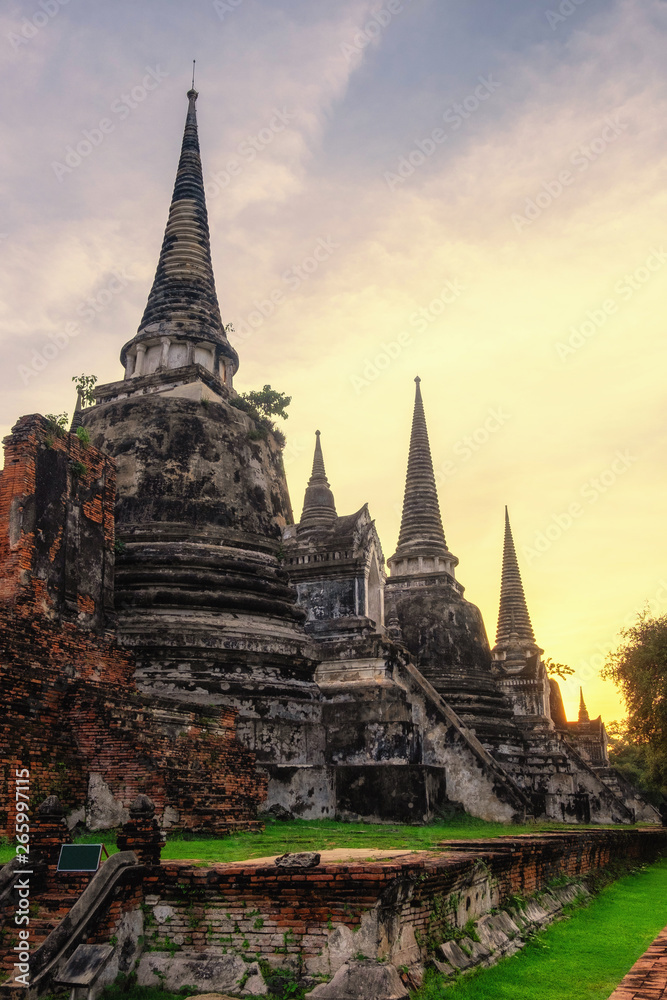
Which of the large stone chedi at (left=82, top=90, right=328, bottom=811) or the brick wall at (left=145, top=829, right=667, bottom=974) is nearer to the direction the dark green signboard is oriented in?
the brick wall

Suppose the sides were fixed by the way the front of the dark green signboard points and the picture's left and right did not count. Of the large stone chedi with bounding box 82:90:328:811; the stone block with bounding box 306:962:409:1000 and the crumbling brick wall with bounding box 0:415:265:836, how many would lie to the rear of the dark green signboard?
2

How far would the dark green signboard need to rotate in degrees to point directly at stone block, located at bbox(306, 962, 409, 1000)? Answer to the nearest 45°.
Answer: approximately 45° to its left

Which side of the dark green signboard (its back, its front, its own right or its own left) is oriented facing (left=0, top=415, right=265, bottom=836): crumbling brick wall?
back

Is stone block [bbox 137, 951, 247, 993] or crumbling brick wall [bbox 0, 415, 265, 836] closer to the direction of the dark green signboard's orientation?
the stone block

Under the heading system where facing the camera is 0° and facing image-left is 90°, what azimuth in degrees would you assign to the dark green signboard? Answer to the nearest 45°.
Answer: approximately 0°

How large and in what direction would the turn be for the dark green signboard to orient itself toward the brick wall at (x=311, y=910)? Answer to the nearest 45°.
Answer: approximately 90° to its left

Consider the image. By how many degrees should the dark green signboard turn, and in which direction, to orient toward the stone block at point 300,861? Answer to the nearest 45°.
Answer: approximately 90° to its left

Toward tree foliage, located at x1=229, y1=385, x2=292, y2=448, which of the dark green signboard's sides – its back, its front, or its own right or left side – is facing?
back

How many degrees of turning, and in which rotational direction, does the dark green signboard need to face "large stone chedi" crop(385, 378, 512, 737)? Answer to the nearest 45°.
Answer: approximately 135° to its left

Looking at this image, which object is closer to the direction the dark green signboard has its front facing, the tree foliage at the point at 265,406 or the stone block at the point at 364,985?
the stone block

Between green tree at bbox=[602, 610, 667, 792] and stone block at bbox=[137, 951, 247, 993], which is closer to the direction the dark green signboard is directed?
the stone block

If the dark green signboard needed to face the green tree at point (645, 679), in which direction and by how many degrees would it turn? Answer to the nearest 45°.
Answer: approximately 135° to its left

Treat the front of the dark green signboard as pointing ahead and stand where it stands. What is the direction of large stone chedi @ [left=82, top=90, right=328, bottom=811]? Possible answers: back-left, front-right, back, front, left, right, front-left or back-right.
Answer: back

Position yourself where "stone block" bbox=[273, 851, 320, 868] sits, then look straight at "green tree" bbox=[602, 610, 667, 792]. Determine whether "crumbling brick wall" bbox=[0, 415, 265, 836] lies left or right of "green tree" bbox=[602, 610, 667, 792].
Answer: left

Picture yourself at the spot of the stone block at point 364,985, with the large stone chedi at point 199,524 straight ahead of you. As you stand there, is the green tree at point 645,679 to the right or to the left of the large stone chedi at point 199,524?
right
